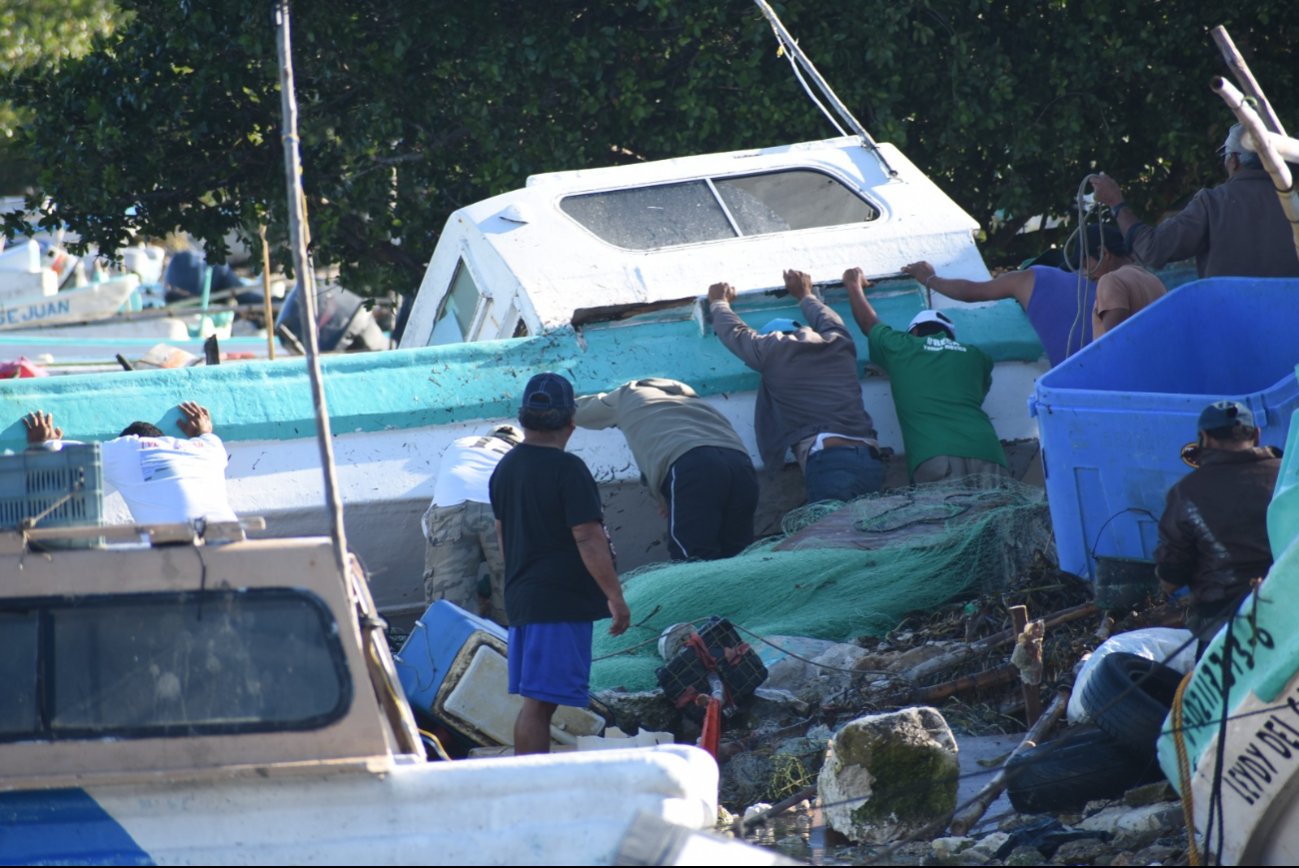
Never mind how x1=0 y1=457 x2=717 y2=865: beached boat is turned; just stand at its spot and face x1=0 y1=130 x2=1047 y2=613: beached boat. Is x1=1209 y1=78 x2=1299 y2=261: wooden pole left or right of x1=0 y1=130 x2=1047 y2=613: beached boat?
right

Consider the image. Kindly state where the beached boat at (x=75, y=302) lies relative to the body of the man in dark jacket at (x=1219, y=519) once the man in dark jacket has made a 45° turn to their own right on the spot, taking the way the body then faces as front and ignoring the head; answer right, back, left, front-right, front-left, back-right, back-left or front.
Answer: left

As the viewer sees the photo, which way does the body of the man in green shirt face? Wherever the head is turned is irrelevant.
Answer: away from the camera

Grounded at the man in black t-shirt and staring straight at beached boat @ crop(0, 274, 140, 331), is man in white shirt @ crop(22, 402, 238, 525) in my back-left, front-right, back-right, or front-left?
front-left

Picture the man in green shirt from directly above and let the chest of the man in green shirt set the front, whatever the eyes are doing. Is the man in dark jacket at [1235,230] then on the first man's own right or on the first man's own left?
on the first man's own right

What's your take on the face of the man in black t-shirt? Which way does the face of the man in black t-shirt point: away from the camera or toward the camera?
away from the camera

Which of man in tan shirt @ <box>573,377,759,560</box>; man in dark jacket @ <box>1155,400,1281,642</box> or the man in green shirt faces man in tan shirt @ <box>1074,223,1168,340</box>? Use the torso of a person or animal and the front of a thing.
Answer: the man in dark jacket

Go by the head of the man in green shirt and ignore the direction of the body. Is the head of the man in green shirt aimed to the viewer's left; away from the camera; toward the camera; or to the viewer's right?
away from the camera

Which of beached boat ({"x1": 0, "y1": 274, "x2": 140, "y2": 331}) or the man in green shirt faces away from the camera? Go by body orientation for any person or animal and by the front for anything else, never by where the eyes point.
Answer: the man in green shirt

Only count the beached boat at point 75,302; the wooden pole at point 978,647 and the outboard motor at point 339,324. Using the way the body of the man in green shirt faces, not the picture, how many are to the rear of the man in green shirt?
1

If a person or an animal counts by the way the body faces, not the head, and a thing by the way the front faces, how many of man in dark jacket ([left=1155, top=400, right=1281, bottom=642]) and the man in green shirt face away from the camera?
2

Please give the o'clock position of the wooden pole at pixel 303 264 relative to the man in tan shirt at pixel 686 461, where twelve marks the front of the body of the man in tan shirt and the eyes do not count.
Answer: The wooden pole is roughly at 8 o'clock from the man in tan shirt.
